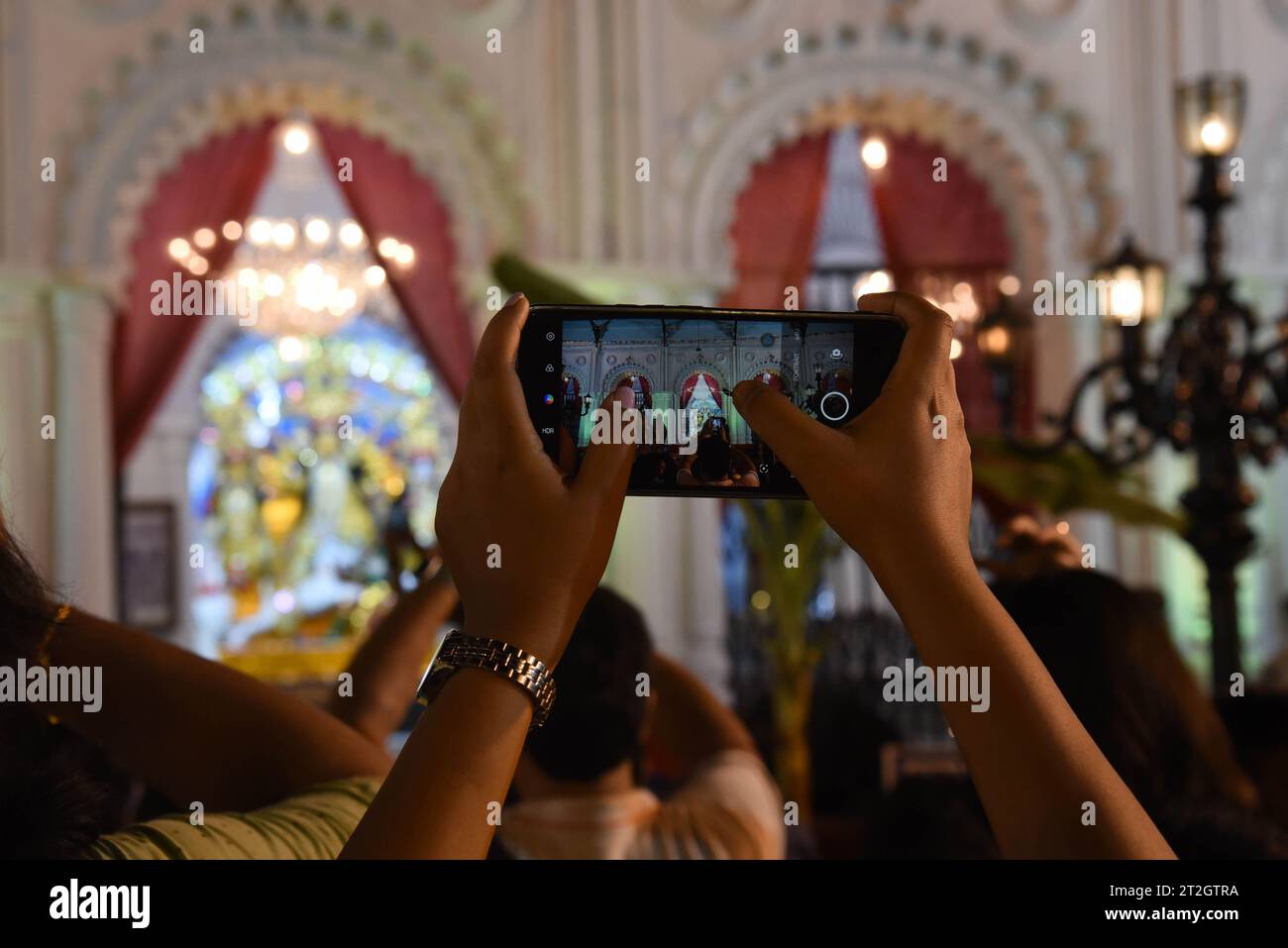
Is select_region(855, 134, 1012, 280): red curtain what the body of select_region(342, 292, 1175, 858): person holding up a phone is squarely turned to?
yes

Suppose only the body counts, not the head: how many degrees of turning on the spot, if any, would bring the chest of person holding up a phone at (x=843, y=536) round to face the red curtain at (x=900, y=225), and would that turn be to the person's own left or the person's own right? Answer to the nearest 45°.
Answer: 0° — they already face it

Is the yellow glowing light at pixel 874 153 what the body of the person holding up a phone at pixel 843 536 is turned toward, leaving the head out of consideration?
yes

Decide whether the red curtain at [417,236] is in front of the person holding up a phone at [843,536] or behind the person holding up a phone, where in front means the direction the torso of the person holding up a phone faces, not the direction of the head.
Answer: in front

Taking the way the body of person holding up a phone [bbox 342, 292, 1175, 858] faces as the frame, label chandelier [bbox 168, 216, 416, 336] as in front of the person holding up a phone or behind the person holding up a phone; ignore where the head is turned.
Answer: in front

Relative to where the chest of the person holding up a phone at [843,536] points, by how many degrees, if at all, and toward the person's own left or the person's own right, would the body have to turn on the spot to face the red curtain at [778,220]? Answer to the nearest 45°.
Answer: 0° — they already face it

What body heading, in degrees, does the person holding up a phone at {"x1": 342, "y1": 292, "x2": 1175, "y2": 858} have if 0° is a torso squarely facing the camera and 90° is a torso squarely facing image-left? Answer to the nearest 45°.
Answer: approximately 180°

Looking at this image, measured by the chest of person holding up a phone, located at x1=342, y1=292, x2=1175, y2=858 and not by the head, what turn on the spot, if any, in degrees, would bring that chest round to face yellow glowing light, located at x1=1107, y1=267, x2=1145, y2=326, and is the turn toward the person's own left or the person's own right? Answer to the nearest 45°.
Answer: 0° — they already face it
